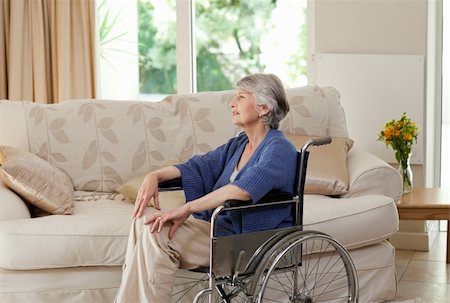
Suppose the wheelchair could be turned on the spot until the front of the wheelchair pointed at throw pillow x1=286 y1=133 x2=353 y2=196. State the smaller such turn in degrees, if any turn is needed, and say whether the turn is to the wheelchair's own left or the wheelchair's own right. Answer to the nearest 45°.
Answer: approximately 135° to the wheelchair's own right

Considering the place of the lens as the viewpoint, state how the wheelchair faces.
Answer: facing the viewer and to the left of the viewer

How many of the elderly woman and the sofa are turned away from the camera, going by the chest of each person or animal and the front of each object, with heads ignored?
0

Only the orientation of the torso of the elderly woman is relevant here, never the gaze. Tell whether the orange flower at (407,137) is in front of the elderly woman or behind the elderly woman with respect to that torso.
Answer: behind

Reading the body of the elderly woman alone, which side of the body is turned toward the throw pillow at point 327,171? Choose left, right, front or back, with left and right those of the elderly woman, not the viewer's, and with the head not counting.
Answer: back

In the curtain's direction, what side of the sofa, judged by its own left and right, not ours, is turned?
back

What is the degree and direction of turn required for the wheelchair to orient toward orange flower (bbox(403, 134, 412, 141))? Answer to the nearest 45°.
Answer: approximately 180°

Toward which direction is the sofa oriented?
toward the camera

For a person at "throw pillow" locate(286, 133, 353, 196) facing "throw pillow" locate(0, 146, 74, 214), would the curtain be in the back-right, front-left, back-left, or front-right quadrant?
front-right

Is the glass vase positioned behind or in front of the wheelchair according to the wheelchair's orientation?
behind

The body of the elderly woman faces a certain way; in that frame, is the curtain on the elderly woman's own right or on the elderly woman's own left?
on the elderly woman's own right

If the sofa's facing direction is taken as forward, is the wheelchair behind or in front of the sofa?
in front
